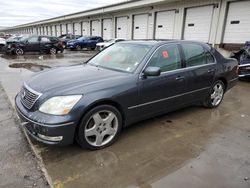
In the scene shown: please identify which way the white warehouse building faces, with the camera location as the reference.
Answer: facing the viewer and to the left of the viewer

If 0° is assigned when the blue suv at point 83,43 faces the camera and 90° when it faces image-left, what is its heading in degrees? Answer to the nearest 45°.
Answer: approximately 45°

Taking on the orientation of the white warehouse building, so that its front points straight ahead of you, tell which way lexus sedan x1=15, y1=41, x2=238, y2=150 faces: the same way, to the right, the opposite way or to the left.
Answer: the same way

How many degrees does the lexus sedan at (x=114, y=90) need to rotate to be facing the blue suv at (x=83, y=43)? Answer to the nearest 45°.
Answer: approximately 135° to its right

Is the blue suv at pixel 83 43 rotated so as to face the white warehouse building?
no

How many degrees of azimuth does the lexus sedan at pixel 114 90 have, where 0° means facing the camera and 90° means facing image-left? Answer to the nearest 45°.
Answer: approximately 45°

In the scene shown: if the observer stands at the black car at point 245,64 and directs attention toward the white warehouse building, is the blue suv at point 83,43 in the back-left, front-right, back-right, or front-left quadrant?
front-left

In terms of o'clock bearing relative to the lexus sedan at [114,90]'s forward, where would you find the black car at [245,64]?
The black car is roughly at 6 o'clock from the lexus sedan.

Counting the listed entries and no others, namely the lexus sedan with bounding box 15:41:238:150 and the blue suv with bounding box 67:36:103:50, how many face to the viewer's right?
0

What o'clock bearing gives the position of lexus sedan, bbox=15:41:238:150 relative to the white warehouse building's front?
The lexus sedan is roughly at 11 o'clock from the white warehouse building.

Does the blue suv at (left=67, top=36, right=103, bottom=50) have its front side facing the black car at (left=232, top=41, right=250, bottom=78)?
no

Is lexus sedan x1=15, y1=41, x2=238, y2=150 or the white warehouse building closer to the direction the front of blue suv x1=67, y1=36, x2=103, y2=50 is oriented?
the lexus sedan

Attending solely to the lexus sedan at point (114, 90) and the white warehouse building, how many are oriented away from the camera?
0

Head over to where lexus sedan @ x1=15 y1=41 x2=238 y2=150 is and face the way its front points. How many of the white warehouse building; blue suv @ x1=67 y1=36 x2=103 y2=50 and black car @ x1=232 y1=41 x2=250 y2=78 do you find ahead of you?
0

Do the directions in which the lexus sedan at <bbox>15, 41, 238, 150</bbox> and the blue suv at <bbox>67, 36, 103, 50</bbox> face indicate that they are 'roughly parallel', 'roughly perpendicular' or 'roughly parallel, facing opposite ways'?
roughly parallel

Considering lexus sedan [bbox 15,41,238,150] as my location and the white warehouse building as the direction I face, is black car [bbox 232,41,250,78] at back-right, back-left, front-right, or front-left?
front-right

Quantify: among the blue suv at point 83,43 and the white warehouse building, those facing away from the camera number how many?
0
